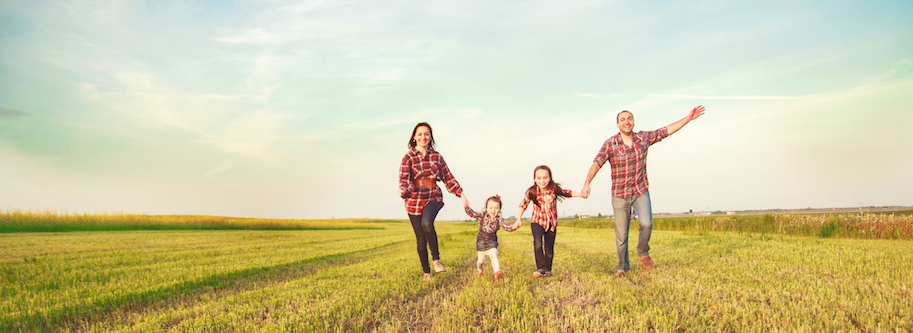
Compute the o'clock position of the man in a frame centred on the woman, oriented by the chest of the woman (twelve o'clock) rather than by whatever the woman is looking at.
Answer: The man is roughly at 9 o'clock from the woman.

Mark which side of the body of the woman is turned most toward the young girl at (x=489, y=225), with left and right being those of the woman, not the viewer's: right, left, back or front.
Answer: left

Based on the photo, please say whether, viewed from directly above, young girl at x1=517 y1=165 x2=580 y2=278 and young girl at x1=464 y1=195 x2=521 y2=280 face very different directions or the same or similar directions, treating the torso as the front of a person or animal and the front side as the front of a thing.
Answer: same or similar directions

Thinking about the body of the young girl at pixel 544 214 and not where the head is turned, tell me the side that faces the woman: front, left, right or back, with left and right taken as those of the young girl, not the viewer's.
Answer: right

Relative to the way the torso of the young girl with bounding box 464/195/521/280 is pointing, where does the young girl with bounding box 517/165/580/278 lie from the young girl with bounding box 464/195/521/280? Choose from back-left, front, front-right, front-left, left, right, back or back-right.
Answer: left

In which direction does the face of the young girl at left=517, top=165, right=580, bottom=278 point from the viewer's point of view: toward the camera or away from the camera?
toward the camera

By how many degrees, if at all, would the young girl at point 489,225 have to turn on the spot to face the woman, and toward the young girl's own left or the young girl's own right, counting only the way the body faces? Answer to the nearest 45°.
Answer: approximately 90° to the young girl's own right

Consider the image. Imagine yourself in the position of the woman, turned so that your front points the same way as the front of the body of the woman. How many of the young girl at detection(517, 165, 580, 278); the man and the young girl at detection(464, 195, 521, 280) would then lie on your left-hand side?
3

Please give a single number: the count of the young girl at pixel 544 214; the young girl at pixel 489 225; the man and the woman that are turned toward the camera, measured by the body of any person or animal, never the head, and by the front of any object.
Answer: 4

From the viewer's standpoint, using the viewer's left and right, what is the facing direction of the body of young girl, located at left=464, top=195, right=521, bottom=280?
facing the viewer

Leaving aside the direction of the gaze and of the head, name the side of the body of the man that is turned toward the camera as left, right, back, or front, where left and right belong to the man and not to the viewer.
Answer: front

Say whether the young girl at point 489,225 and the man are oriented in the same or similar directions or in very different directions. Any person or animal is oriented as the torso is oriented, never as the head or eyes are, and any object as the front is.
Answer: same or similar directions

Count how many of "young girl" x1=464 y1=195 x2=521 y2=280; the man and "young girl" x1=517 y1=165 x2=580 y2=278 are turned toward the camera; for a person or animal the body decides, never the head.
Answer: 3

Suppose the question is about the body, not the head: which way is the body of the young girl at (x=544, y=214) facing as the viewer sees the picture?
toward the camera
